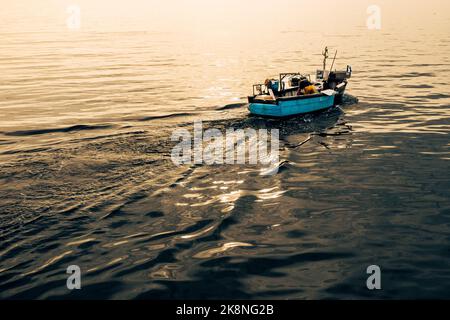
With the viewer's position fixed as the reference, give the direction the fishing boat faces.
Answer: facing away from the viewer and to the right of the viewer
